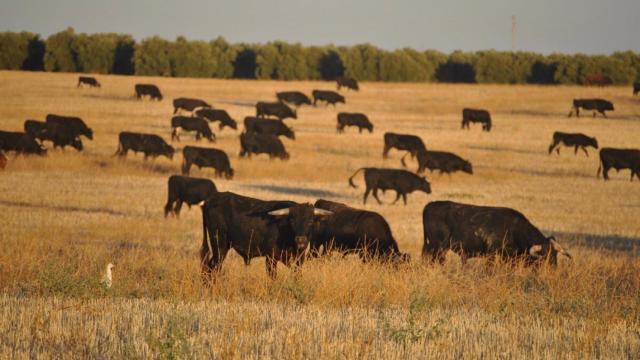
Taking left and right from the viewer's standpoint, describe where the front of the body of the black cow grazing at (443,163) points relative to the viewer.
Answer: facing to the right of the viewer

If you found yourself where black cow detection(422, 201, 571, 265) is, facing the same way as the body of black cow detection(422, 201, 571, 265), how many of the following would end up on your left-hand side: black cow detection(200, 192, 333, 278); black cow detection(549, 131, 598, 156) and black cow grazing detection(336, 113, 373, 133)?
2

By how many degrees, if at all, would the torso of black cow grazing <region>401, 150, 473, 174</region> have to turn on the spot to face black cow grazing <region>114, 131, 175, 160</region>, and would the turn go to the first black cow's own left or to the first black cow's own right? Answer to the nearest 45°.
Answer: approximately 180°

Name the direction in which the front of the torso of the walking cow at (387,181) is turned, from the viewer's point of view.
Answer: to the viewer's right

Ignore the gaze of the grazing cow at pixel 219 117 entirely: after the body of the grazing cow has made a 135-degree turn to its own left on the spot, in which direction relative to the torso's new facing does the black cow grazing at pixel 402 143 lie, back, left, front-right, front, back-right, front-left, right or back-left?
back

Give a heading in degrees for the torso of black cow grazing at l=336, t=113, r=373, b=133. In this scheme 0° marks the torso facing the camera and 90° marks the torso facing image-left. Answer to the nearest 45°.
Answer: approximately 270°

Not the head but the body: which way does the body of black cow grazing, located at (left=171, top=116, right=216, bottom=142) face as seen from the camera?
to the viewer's right

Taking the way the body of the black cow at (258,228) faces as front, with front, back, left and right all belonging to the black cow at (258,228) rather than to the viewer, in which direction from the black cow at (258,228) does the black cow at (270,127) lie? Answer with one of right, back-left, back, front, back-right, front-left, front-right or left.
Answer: back-left

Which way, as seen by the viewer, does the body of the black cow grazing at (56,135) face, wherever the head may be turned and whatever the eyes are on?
to the viewer's right

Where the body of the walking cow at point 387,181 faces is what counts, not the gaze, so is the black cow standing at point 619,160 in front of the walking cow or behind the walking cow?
in front

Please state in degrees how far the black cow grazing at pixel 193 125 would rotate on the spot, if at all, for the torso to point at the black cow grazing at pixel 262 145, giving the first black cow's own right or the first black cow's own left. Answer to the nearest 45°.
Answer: approximately 45° to the first black cow's own right

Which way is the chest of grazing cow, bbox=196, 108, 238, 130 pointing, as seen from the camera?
to the viewer's right
